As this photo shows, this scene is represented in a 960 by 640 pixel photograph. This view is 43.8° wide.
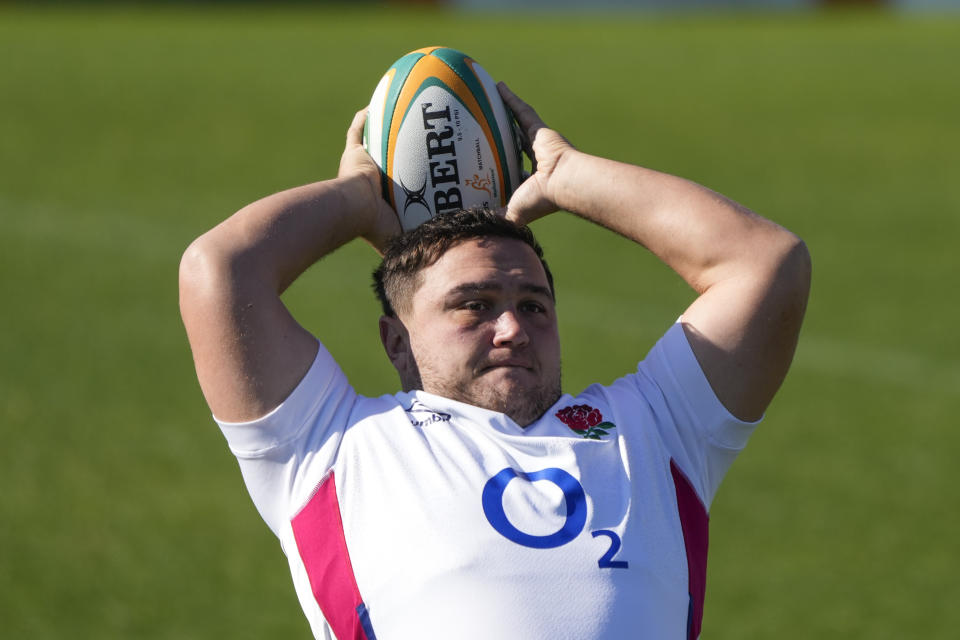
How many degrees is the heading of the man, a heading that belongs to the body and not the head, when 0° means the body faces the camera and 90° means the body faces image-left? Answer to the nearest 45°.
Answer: approximately 0°
